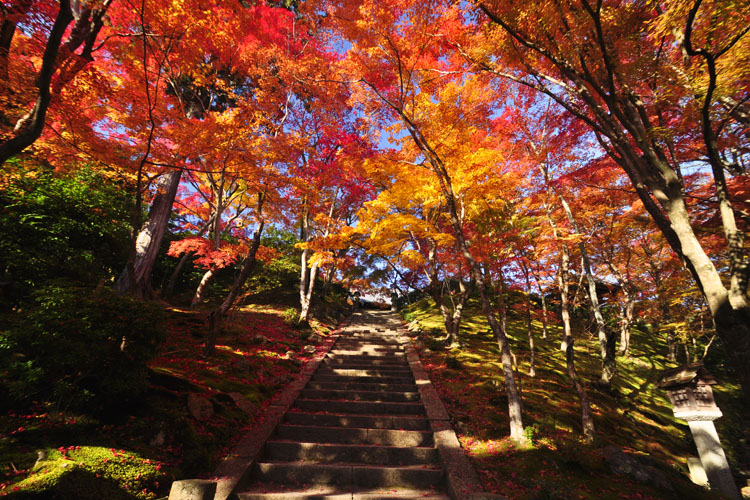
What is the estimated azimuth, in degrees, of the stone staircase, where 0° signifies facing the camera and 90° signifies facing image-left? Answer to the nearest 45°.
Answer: approximately 0°

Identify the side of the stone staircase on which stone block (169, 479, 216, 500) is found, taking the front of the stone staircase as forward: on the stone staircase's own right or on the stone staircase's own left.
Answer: on the stone staircase's own right

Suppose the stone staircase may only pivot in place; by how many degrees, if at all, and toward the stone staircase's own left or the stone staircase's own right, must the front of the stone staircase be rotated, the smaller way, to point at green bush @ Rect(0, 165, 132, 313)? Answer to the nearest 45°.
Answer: approximately 90° to the stone staircase's own right

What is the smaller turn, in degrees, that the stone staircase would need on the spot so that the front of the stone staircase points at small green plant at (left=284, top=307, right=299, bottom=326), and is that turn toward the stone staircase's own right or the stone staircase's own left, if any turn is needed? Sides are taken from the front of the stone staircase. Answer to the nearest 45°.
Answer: approximately 180°

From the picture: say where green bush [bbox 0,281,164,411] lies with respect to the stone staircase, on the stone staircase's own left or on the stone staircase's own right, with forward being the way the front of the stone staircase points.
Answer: on the stone staircase's own right

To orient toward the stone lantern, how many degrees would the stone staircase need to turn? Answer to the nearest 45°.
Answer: approximately 90° to its left

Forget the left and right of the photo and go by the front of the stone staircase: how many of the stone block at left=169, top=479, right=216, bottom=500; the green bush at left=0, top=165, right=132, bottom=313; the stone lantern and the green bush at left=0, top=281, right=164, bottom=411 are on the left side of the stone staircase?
1
